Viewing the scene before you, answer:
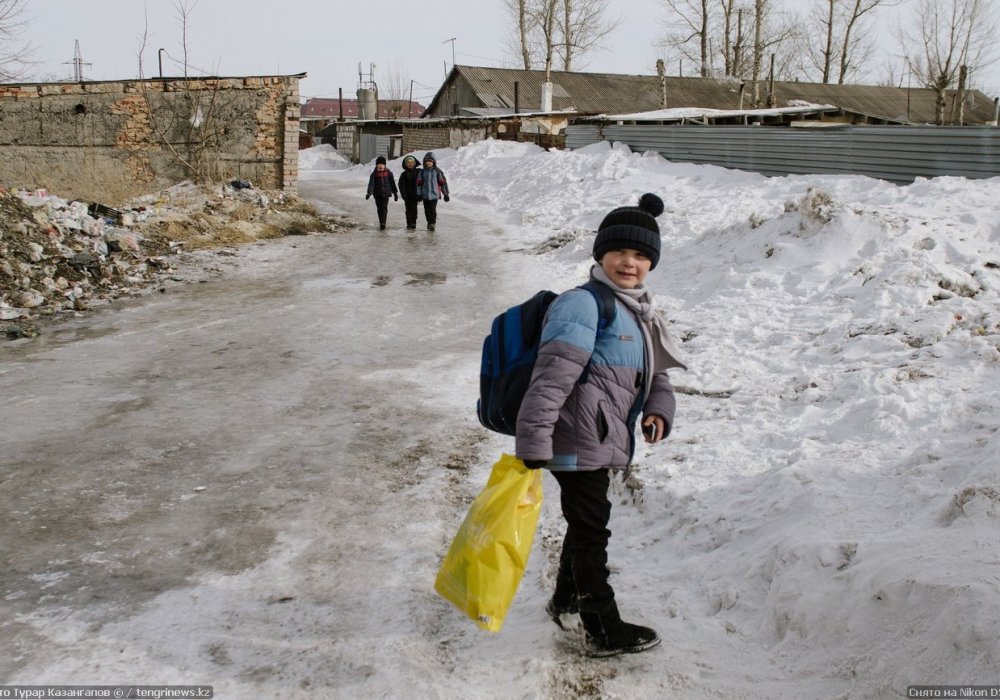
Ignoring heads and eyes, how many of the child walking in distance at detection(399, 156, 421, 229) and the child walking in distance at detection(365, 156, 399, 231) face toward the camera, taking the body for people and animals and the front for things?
2

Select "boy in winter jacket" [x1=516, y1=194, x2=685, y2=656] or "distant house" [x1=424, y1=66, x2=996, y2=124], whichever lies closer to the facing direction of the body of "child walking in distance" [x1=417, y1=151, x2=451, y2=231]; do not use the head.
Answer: the boy in winter jacket

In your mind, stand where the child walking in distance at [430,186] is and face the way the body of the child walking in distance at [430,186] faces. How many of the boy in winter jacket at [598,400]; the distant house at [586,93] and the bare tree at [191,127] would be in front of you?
1

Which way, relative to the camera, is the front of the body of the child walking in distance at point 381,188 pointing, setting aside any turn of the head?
toward the camera

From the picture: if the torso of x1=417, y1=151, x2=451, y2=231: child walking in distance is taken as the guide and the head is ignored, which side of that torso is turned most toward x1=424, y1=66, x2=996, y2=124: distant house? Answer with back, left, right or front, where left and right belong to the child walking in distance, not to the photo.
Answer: back

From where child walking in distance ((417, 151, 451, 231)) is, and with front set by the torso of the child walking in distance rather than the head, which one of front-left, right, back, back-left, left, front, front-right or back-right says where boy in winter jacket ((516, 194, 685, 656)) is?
front

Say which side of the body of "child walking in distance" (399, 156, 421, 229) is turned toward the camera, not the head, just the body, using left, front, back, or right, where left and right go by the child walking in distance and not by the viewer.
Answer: front

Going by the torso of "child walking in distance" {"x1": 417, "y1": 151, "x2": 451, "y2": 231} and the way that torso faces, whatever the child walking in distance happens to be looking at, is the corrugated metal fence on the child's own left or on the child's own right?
on the child's own left

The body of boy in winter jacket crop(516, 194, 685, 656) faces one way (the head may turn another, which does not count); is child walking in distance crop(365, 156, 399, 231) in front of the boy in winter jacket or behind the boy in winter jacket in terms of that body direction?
behind

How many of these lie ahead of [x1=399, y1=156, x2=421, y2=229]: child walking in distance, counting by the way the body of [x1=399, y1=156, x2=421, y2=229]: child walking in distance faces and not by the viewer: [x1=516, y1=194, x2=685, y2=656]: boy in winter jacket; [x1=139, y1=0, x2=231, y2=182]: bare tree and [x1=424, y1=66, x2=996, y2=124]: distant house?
1

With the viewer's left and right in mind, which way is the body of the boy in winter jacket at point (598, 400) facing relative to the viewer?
facing the viewer and to the right of the viewer
